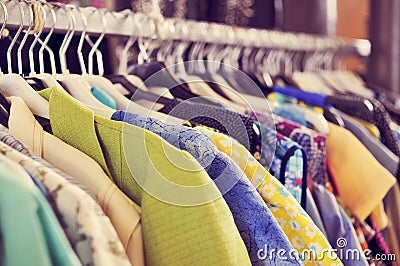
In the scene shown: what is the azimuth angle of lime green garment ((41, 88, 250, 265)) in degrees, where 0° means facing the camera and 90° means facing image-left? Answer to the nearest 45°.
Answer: approximately 45°

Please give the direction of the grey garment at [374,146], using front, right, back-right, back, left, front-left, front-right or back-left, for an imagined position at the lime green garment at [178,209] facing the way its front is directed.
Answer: back
